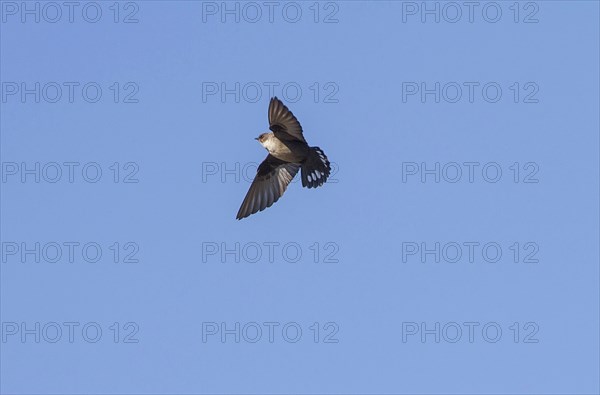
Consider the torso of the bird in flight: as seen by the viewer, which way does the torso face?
to the viewer's left
